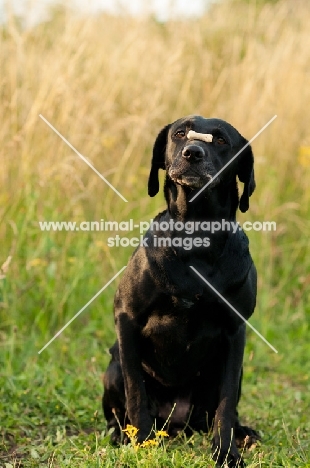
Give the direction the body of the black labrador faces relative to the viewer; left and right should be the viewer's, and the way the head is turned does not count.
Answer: facing the viewer
